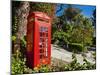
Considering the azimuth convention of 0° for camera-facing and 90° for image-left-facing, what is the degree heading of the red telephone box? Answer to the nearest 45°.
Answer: approximately 315°

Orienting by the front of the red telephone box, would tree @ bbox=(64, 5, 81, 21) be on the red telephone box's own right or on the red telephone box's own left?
on the red telephone box's own left
